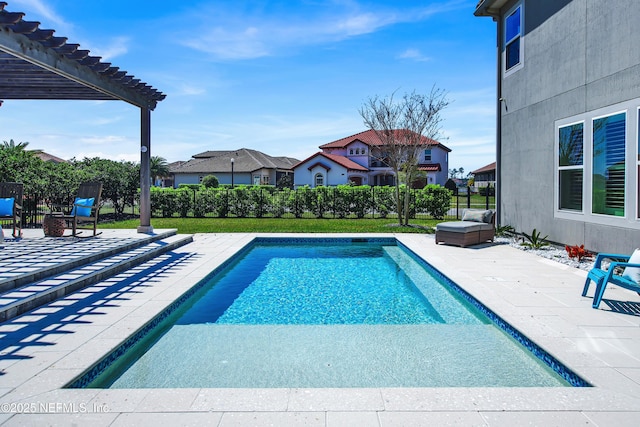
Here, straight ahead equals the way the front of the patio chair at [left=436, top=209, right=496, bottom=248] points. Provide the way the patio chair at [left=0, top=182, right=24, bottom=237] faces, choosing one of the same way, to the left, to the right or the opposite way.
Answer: to the left

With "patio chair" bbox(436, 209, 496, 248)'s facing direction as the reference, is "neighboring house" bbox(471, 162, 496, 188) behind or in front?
behind

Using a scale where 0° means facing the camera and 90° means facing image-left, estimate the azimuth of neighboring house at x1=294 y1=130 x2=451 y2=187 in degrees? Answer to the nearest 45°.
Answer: approximately 0°

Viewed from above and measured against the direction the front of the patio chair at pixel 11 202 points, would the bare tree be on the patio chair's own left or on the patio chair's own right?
on the patio chair's own left

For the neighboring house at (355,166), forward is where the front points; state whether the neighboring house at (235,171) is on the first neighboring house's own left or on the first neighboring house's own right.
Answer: on the first neighboring house's own right

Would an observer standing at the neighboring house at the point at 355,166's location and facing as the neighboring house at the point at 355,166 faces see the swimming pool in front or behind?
in front

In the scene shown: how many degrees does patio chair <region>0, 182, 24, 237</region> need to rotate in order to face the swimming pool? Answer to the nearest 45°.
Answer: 0° — it already faces it

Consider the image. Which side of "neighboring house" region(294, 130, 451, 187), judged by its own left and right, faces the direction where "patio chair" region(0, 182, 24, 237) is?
front

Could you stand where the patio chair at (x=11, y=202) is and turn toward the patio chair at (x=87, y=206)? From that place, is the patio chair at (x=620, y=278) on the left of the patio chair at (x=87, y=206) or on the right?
right

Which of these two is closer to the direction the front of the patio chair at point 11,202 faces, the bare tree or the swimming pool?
the swimming pool

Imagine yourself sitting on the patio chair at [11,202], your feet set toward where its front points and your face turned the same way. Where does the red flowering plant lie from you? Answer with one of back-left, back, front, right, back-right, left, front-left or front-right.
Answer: front-left

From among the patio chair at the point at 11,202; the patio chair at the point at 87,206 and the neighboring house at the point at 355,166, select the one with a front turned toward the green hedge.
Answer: the neighboring house
